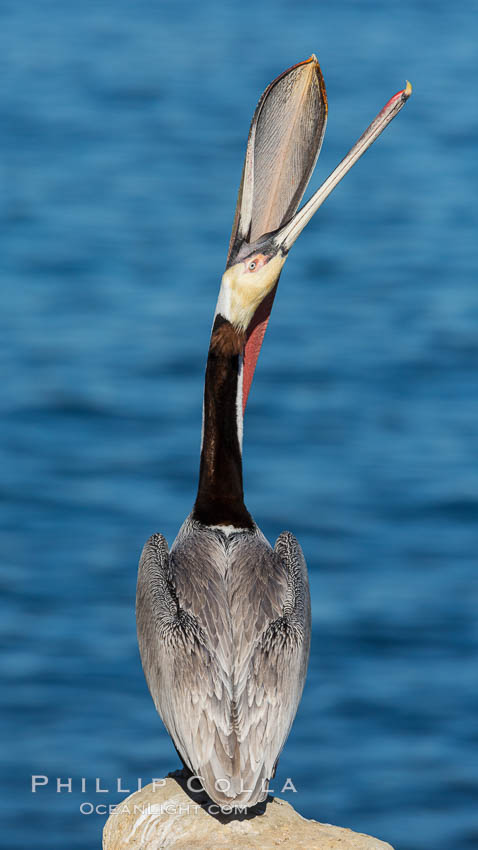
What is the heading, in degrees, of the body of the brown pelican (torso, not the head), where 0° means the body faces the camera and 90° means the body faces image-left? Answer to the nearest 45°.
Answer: approximately 180°
